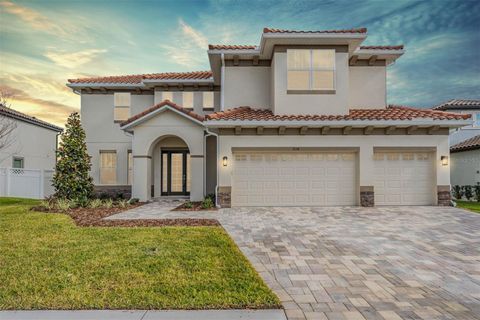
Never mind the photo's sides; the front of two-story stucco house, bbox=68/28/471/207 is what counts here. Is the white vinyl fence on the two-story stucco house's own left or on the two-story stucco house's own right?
on the two-story stucco house's own right

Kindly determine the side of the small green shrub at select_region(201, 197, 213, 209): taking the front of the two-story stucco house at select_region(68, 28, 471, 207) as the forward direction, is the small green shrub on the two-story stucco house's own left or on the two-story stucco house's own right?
on the two-story stucco house's own right

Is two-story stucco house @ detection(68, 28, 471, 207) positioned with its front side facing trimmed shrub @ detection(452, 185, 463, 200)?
no

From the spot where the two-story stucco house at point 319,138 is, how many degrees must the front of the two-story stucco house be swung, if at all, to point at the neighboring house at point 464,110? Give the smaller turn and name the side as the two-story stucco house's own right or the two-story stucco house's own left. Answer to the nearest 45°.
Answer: approximately 135° to the two-story stucco house's own left

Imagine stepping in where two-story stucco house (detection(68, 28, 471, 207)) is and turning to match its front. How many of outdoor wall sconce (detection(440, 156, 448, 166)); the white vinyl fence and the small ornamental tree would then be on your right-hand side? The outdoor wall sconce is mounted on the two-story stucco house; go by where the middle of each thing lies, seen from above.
2

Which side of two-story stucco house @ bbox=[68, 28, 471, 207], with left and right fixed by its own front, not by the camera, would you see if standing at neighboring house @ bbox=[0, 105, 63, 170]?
right

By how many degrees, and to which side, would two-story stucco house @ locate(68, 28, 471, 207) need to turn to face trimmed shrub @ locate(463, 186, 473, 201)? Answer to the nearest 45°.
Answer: approximately 135° to its left

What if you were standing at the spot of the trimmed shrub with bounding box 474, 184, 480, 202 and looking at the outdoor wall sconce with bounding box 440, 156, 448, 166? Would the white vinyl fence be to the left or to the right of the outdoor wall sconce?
right

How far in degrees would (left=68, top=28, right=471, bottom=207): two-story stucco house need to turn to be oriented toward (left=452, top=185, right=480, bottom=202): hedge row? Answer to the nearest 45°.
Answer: approximately 135° to its left

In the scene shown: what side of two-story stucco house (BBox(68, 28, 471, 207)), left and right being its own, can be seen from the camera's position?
front
